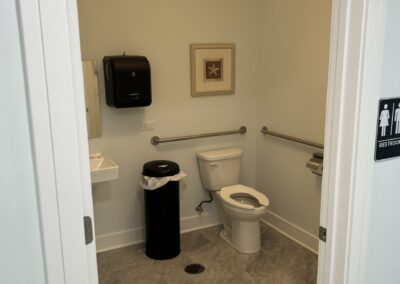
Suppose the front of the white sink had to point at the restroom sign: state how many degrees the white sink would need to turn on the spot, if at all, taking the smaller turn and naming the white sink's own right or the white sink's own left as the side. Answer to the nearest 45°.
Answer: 0° — it already faces it

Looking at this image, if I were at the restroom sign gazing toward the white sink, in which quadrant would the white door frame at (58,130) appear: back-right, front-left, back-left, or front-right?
front-left

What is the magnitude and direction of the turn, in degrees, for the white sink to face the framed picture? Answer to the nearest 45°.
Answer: approximately 90° to its left

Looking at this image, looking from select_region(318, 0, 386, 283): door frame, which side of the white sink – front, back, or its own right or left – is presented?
front

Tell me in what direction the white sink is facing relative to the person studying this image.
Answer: facing the viewer and to the right of the viewer

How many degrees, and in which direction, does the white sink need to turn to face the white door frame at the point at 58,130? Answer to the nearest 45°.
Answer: approximately 45° to its right
